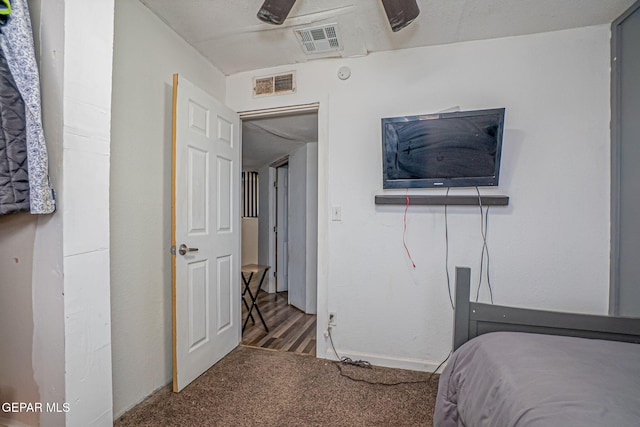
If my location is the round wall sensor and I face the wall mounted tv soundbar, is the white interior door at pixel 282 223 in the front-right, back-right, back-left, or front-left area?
back-left

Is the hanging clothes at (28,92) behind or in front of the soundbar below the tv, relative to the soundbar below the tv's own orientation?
in front

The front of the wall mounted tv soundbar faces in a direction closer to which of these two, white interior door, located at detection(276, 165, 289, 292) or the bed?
the bed

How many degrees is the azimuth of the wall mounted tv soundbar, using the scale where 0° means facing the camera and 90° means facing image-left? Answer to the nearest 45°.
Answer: approximately 0°

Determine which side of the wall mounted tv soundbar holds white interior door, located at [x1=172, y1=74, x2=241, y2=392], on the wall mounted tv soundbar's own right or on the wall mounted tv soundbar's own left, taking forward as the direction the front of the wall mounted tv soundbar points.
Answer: on the wall mounted tv soundbar's own right

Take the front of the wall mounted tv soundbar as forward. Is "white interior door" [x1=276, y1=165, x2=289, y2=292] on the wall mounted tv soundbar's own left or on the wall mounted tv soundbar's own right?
on the wall mounted tv soundbar's own right
